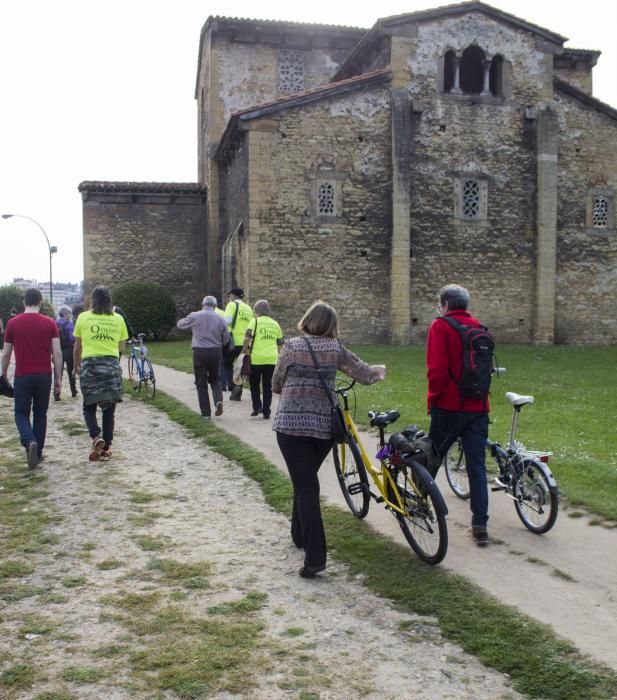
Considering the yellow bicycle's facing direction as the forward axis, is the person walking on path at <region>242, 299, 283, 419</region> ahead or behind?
ahead

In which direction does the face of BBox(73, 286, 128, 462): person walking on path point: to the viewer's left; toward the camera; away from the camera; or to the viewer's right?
away from the camera

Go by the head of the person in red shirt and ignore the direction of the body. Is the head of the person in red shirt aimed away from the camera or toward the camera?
away from the camera

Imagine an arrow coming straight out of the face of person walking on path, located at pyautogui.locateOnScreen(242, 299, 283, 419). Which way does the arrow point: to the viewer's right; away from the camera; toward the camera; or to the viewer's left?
away from the camera

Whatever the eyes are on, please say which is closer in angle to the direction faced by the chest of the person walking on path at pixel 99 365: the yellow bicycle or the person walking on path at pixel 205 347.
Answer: the person walking on path

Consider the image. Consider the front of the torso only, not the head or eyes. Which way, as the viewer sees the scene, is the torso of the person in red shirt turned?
away from the camera

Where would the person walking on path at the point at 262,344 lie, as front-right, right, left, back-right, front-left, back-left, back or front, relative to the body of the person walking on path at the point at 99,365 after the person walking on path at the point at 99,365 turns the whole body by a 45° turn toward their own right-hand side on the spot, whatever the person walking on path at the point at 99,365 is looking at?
front

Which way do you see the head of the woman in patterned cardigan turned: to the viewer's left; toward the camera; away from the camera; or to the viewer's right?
away from the camera

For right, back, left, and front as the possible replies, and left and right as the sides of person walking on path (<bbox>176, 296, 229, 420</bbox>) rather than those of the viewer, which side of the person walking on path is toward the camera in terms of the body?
back

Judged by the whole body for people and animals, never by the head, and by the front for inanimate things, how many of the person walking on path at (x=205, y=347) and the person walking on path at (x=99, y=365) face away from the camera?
2

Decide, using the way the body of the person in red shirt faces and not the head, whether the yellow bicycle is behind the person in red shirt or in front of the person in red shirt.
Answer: behind

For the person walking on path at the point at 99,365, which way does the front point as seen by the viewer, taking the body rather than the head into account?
away from the camera

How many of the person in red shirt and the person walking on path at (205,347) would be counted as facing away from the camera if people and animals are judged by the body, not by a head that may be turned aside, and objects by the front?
2
